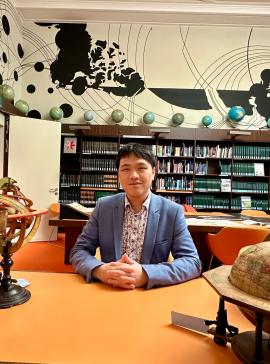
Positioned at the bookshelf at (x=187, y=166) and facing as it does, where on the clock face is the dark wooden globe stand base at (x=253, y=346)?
The dark wooden globe stand base is roughly at 12 o'clock from the bookshelf.

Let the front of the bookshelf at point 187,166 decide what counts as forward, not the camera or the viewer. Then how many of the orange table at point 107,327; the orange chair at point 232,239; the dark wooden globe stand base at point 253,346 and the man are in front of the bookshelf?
4

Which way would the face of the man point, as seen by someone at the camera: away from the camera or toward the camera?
toward the camera

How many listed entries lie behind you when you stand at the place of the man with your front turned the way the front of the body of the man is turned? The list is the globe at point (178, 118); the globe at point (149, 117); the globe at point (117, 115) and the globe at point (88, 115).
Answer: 4

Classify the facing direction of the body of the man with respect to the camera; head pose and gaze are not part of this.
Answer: toward the camera

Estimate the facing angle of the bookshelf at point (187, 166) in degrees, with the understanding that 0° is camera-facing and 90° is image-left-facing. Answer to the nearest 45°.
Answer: approximately 0°

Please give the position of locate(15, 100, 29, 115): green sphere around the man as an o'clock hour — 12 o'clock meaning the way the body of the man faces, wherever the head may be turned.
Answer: The green sphere is roughly at 5 o'clock from the man.

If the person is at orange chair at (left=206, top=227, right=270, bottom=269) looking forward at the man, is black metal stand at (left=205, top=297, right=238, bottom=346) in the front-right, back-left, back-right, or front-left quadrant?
front-left

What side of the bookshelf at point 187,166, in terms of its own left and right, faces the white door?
right

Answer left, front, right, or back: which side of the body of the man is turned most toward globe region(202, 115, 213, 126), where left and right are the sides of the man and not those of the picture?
back

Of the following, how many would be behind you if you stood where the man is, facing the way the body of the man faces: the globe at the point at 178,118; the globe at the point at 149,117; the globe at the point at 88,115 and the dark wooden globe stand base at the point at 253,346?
3

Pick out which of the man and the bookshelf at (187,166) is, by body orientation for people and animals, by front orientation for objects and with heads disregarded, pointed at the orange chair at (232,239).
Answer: the bookshelf

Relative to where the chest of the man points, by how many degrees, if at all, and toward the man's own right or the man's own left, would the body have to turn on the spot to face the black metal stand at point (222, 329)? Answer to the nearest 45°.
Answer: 0° — they already face it

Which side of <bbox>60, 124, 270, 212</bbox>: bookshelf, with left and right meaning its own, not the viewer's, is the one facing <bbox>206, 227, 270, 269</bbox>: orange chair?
front

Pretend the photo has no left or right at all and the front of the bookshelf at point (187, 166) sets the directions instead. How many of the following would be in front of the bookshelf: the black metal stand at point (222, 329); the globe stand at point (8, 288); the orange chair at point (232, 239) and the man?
4

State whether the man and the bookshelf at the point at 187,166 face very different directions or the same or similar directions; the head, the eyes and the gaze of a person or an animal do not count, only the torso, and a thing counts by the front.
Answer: same or similar directions

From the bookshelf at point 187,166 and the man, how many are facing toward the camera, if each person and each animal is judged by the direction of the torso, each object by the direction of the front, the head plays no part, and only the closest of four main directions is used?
2
